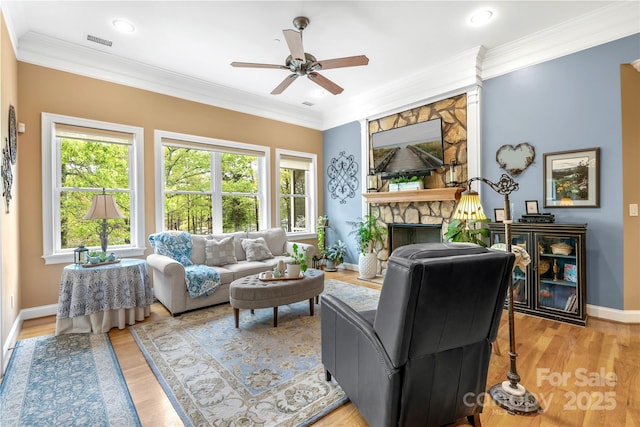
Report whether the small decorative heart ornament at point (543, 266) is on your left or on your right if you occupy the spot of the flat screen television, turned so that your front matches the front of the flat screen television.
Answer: on your left

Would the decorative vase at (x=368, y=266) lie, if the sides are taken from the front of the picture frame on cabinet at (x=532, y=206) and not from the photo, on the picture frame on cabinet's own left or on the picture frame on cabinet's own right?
on the picture frame on cabinet's own right

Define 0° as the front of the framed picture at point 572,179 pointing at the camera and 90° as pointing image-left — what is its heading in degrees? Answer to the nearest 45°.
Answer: approximately 45°

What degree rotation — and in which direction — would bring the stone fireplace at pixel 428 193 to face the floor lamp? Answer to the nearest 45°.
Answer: approximately 45° to its left

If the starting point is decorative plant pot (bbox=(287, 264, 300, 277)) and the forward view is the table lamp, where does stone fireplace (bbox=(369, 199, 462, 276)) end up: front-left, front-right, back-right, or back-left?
back-right

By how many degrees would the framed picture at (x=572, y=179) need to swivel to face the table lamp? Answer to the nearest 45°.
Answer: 0° — it already faces it

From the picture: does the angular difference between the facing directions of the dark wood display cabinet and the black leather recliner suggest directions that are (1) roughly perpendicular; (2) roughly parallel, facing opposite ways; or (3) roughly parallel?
roughly perpendicular

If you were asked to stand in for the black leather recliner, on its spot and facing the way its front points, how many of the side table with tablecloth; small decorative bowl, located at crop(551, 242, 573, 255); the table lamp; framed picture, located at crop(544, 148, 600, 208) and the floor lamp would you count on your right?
3

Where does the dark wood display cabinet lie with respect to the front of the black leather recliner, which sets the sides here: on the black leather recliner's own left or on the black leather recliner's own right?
on the black leather recliner's own right
